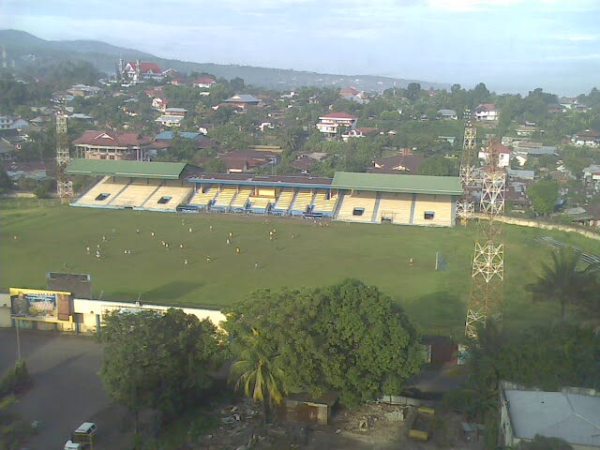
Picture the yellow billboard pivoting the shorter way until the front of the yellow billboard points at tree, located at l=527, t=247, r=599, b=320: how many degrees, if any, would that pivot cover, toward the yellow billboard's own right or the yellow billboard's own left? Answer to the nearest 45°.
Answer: approximately 90° to the yellow billboard's own left

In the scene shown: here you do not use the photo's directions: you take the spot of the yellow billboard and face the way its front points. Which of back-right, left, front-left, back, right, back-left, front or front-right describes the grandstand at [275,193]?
back-left

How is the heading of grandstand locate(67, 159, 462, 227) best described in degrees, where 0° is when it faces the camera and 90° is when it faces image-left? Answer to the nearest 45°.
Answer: approximately 0°

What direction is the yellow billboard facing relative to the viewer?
toward the camera

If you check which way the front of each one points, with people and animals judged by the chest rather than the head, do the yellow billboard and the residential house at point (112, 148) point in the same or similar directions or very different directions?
same or similar directions

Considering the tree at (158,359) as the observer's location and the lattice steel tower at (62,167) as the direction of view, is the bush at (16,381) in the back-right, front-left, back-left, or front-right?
front-left

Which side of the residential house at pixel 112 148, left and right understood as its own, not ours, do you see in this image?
front

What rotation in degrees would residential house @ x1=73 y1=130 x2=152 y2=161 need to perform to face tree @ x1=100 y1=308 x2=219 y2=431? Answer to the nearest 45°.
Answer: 0° — it already faces it

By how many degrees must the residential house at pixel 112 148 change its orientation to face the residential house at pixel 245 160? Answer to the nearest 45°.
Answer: approximately 45° to its left

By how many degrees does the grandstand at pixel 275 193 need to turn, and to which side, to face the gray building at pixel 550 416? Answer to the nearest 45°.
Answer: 0° — it already faces it

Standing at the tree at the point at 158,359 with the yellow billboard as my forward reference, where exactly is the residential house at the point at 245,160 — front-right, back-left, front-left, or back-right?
front-right

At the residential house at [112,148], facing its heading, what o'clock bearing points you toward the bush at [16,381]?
The bush is roughly at 12 o'clock from the residential house.

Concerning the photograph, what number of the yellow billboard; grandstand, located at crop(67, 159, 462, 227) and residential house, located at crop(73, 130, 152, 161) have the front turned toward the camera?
3

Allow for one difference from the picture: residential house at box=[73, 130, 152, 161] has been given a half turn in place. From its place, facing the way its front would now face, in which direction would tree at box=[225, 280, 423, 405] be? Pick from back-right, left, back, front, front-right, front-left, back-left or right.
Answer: back

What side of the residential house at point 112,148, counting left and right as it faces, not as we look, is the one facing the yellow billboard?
front

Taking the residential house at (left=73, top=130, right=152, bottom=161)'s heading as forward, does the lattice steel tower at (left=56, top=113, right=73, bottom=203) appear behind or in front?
in front

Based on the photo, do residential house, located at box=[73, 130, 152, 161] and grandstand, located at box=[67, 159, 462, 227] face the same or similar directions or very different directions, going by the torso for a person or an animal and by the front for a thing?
same or similar directions

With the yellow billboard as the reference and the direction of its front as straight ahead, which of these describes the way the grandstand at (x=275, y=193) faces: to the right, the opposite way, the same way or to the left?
the same way

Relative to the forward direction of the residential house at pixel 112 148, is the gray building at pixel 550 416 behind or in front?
in front
